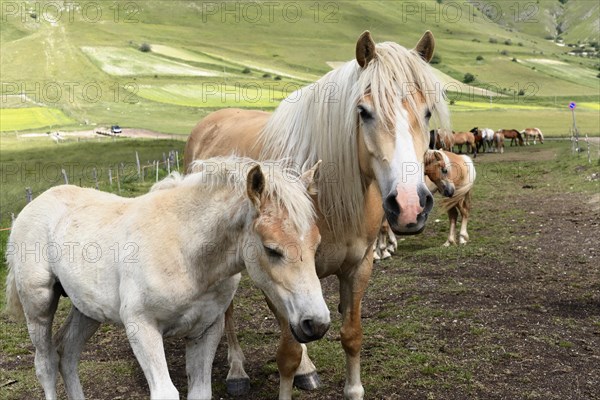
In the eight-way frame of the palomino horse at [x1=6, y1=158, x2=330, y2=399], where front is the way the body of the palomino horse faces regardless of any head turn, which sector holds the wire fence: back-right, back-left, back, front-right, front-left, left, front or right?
back-left

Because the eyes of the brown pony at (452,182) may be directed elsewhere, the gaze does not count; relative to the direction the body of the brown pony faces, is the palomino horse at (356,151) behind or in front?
in front

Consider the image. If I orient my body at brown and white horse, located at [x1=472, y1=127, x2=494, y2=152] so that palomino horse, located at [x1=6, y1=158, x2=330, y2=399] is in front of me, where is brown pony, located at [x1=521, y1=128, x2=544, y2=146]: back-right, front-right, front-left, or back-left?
back-left

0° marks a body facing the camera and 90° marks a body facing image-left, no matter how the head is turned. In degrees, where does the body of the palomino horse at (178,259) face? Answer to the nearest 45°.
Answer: approximately 315°

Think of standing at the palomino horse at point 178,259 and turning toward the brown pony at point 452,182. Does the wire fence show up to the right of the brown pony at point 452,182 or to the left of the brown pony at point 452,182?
left

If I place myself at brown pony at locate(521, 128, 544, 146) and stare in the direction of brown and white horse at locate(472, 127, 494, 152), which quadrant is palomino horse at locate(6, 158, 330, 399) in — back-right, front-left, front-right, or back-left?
front-left

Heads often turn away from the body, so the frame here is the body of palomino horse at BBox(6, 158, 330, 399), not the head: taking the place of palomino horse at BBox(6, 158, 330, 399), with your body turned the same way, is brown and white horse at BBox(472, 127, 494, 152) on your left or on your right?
on your left

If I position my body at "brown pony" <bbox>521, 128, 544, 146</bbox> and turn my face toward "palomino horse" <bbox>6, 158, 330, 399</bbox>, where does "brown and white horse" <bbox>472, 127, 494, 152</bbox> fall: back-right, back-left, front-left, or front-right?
front-right

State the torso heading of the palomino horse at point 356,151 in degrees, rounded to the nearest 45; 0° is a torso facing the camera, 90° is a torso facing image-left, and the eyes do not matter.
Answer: approximately 315°

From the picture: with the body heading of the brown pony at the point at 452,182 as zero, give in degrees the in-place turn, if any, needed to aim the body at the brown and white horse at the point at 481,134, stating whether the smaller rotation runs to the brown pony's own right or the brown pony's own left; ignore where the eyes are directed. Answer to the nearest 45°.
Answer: approximately 135° to the brown pony's own right

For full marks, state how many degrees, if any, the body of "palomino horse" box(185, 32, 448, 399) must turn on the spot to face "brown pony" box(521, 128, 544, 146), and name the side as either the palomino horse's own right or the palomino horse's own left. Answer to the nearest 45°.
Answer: approximately 135° to the palomino horse's own left

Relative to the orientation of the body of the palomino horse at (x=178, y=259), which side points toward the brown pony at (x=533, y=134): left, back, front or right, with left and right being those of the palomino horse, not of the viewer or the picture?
left
